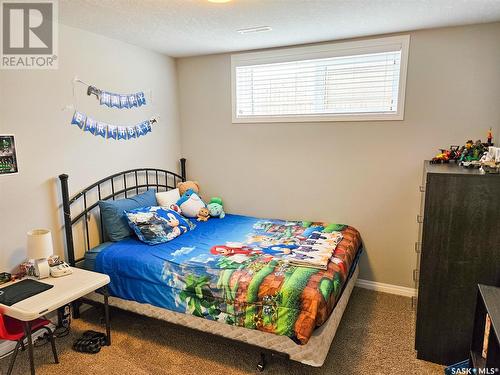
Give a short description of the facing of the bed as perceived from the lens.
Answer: facing the viewer and to the right of the viewer

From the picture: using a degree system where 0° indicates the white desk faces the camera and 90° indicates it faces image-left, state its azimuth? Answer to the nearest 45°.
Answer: approximately 315°

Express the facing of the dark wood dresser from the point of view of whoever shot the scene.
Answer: facing to the left of the viewer

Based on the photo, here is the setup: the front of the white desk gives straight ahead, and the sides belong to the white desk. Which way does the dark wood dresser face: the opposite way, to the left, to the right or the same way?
the opposite way

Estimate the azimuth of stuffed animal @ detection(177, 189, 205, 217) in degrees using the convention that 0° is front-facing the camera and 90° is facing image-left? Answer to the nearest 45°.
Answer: approximately 315°

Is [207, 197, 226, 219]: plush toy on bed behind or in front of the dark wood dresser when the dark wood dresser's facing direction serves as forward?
in front

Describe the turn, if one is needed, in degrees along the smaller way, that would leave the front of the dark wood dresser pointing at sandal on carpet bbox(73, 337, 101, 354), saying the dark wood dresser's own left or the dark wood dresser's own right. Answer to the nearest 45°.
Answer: approximately 45° to the dark wood dresser's own left

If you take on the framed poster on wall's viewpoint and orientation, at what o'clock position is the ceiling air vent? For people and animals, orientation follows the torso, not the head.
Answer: The ceiling air vent is roughly at 11 o'clock from the framed poster on wall.

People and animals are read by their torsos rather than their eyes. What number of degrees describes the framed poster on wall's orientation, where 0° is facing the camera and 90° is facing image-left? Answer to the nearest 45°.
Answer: approximately 315°

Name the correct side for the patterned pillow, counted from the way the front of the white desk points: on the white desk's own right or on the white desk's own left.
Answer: on the white desk's own left
